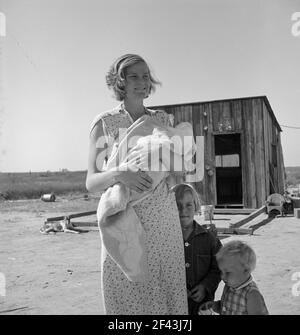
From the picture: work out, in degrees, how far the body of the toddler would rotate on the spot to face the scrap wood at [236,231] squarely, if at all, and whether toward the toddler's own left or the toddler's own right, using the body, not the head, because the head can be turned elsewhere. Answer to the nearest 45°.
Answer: approximately 135° to the toddler's own right

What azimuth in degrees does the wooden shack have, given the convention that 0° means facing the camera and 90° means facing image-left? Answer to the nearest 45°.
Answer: approximately 0°

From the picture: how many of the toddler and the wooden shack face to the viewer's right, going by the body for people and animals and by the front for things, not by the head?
0

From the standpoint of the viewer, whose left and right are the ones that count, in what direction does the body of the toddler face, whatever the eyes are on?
facing the viewer and to the left of the viewer

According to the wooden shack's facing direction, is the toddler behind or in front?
in front

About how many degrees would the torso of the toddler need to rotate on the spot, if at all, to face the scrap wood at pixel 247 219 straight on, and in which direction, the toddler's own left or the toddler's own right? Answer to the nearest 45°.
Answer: approximately 135° to the toddler's own right

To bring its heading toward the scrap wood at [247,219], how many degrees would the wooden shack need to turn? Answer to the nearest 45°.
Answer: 0° — it already faces it

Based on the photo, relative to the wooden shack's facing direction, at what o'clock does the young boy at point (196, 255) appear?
The young boy is roughly at 12 o'clock from the wooden shack.

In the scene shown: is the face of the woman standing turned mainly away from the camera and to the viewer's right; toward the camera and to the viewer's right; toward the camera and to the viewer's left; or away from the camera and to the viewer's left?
toward the camera and to the viewer's right

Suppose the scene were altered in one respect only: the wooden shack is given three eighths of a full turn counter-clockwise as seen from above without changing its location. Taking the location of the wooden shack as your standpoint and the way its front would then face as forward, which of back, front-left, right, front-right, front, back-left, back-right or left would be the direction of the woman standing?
back-right

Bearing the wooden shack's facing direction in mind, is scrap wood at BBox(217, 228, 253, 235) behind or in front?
in front

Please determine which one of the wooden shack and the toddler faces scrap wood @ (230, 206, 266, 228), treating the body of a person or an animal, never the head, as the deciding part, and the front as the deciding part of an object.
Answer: the wooden shack
